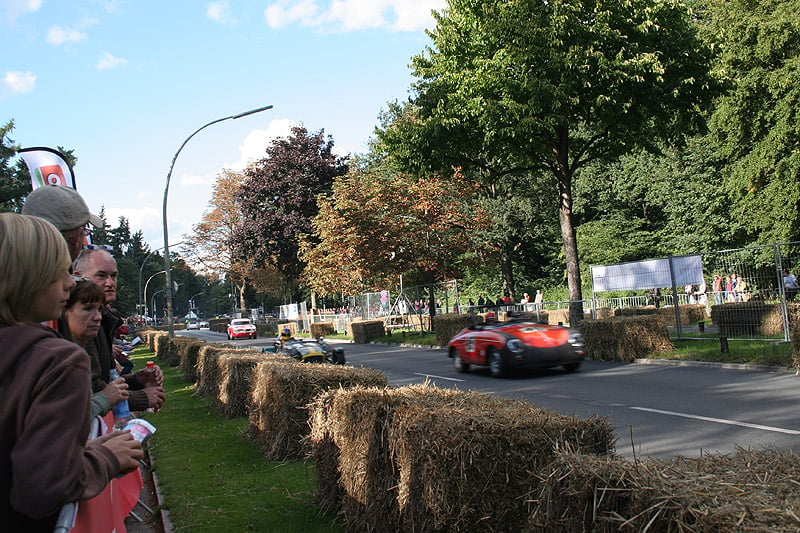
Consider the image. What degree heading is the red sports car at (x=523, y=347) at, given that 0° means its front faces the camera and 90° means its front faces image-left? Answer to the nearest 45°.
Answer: approximately 315°

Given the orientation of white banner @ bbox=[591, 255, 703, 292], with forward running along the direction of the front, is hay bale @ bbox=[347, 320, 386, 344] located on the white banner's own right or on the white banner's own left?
on the white banner's own right

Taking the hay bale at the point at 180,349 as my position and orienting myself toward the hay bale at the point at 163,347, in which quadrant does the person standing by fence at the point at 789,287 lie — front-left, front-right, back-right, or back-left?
back-right

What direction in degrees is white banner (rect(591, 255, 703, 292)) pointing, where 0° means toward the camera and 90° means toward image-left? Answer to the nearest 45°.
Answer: approximately 0°

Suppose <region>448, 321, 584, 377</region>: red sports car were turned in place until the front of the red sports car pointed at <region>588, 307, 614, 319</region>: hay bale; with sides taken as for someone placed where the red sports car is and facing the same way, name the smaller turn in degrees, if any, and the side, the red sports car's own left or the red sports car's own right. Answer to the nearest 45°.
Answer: approximately 135° to the red sports car's own left

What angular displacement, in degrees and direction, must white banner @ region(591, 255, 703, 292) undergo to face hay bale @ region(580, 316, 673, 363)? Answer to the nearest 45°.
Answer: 0° — it already faces it

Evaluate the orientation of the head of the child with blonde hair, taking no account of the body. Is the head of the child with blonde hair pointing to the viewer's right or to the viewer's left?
to the viewer's right

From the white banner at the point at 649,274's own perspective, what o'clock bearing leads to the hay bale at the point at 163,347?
The hay bale is roughly at 3 o'clock from the white banner.

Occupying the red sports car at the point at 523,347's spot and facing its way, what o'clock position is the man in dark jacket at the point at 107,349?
The man in dark jacket is roughly at 2 o'clock from the red sports car.
